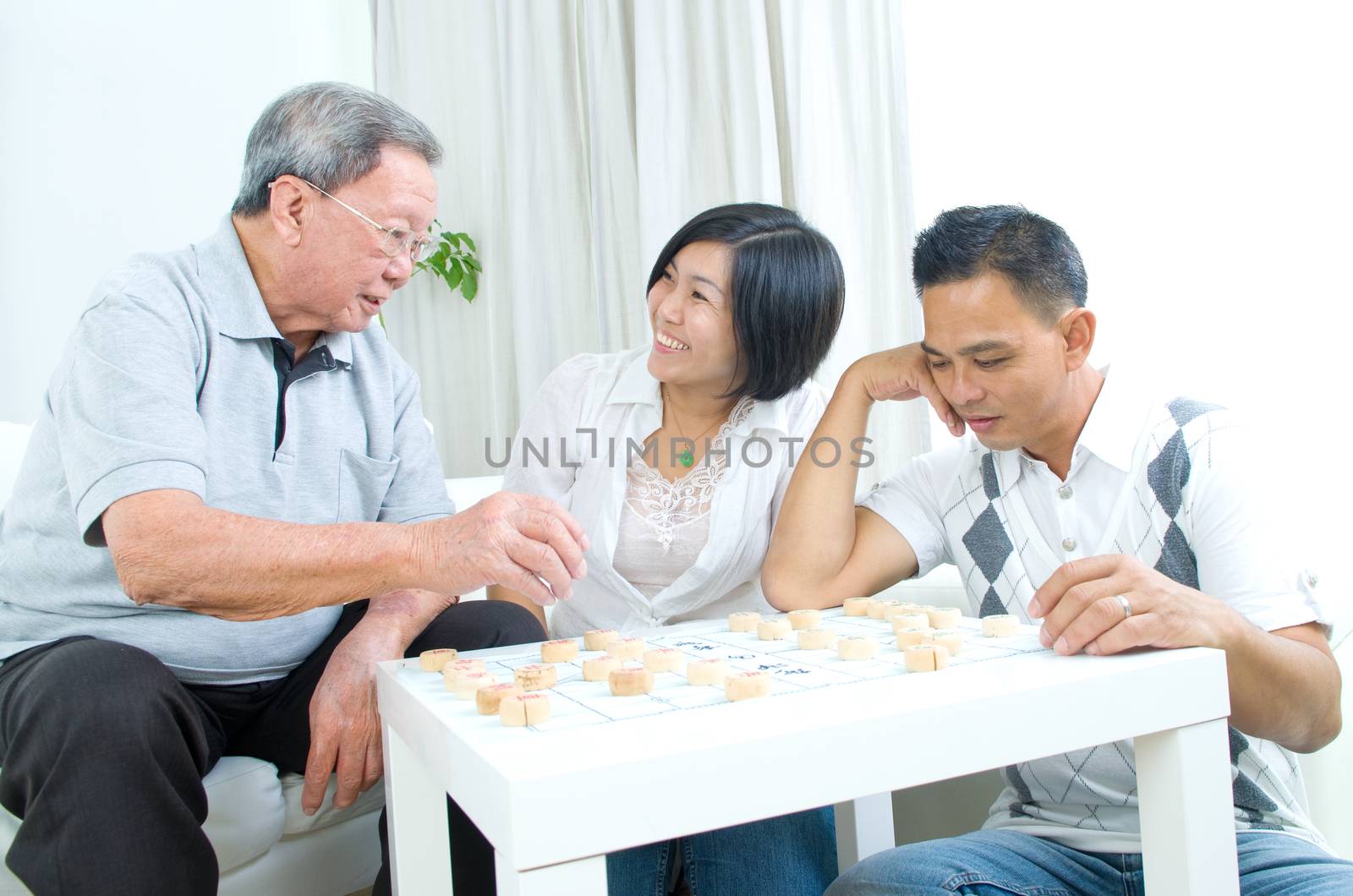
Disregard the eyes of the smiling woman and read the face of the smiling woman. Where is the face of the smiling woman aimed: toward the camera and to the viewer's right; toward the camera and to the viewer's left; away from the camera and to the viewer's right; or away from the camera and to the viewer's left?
toward the camera and to the viewer's left

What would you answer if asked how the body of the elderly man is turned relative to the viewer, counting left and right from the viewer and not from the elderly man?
facing the viewer and to the right of the viewer

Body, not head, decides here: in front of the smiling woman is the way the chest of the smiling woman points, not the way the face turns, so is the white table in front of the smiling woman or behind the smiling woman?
in front

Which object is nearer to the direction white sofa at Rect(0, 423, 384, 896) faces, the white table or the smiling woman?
the white table

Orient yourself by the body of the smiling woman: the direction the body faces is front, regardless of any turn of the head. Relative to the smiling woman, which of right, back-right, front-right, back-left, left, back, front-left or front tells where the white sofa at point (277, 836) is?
front-right

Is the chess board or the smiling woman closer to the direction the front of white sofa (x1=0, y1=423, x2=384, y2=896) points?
the chess board

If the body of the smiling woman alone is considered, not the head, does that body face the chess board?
yes

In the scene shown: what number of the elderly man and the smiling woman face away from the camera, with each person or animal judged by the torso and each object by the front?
0

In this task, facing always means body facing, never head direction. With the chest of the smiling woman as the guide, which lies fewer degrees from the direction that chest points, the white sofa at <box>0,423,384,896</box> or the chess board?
the chess board

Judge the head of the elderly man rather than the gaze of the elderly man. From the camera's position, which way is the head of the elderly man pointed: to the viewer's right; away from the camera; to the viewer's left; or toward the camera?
to the viewer's right

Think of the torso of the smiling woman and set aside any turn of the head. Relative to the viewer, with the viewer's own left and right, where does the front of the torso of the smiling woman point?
facing the viewer

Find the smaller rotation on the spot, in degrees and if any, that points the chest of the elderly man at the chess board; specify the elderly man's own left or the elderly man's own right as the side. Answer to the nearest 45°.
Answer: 0° — they already face it
